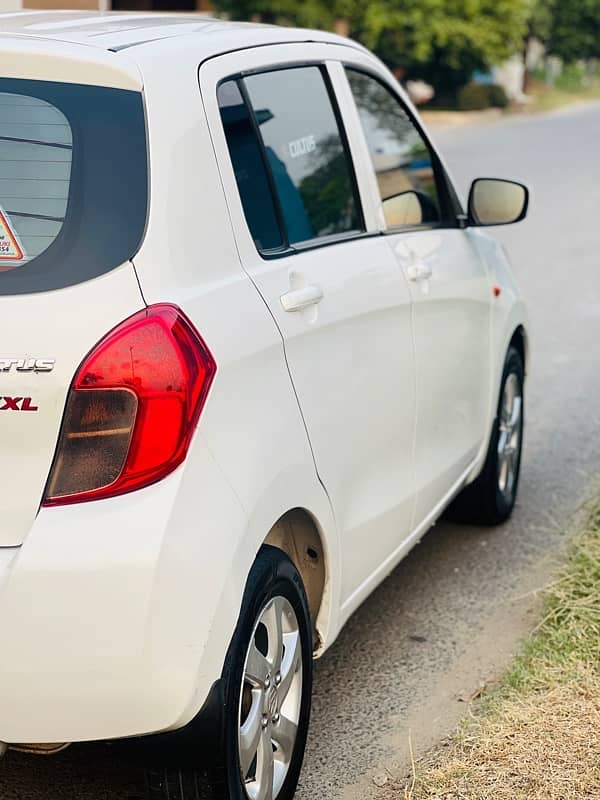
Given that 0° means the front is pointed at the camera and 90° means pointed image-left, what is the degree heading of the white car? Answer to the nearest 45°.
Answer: approximately 225°

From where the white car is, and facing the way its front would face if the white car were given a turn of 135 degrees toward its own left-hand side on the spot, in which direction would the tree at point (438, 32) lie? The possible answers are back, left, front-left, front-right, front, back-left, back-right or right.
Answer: right
